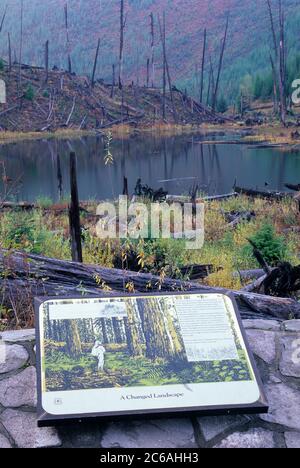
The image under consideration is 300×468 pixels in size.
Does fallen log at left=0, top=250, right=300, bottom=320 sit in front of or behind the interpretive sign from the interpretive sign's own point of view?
behind

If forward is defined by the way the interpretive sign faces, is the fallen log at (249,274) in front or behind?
behind

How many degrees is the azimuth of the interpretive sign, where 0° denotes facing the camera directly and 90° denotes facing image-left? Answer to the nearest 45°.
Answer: approximately 0°

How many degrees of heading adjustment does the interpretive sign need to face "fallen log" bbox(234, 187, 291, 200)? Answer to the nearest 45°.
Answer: approximately 180°

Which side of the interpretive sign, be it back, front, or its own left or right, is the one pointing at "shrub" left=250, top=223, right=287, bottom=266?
back

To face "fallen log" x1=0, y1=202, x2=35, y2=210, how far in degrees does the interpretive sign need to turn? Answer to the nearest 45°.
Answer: approximately 180°

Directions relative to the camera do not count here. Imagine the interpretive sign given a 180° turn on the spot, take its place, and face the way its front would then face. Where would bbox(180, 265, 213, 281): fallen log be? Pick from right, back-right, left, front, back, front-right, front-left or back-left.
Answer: front
